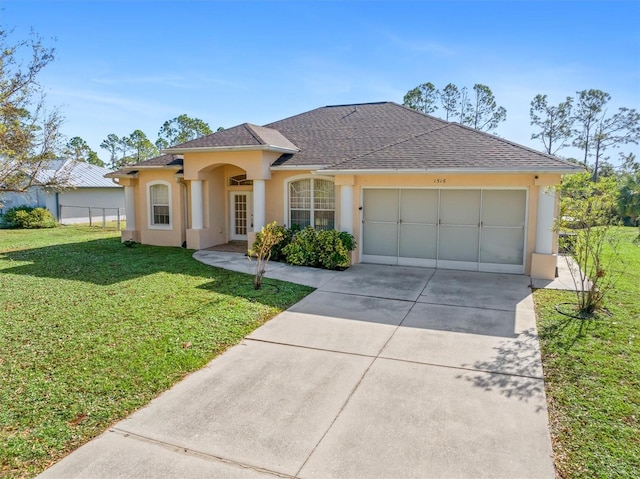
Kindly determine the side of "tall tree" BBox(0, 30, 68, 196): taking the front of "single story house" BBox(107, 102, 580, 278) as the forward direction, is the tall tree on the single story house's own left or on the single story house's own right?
on the single story house's own right

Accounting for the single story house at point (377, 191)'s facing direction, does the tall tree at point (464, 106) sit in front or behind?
behind

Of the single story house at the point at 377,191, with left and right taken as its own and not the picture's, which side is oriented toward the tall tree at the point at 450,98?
back

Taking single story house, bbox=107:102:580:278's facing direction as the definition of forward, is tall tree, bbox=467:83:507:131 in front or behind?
behind

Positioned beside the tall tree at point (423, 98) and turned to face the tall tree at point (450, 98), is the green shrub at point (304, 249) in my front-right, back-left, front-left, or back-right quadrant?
back-right

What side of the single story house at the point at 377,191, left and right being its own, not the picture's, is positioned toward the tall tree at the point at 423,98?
back

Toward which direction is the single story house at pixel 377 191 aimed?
toward the camera

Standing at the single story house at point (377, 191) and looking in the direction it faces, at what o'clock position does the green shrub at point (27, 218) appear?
The green shrub is roughly at 4 o'clock from the single story house.

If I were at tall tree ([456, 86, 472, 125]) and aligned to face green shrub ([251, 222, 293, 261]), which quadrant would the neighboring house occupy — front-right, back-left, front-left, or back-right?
front-right

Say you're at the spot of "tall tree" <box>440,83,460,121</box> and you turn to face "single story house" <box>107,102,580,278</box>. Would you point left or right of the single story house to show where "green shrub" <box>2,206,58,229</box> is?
right

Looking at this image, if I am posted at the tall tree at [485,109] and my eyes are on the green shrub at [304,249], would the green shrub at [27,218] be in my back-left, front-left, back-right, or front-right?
front-right

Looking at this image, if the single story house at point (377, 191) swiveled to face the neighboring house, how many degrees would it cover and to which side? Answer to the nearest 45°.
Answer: approximately 135° to its right
